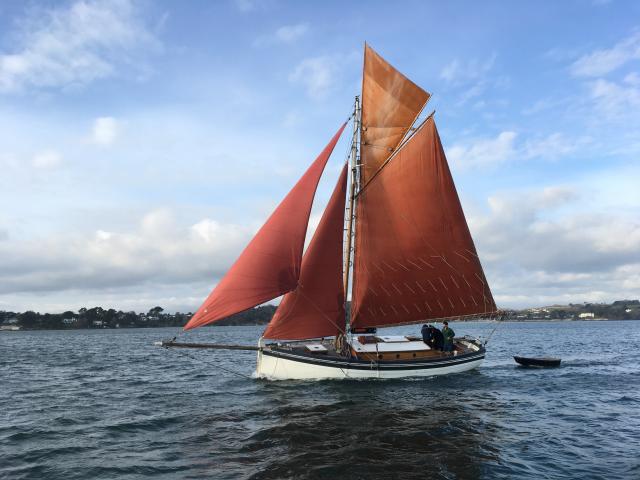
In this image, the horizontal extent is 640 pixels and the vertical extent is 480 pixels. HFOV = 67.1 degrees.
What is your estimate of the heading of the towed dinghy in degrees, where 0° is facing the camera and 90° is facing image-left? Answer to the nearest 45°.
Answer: approximately 90°

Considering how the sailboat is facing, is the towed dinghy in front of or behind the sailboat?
behind

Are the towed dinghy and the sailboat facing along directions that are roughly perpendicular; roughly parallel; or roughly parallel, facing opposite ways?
roughly parallel

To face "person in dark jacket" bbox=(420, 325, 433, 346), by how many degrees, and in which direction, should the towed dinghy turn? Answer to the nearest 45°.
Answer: approximately 45° to its left

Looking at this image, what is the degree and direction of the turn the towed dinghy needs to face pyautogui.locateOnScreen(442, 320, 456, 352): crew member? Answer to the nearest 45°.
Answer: approximately 45° to its left

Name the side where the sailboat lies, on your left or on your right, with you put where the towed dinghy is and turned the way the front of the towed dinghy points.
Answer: on your left

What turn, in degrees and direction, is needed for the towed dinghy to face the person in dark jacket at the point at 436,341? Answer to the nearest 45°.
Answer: approximately 45° to its left

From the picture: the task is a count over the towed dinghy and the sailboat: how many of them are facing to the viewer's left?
2

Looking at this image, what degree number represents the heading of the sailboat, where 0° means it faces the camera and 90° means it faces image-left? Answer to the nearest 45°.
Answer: approximately 90°
